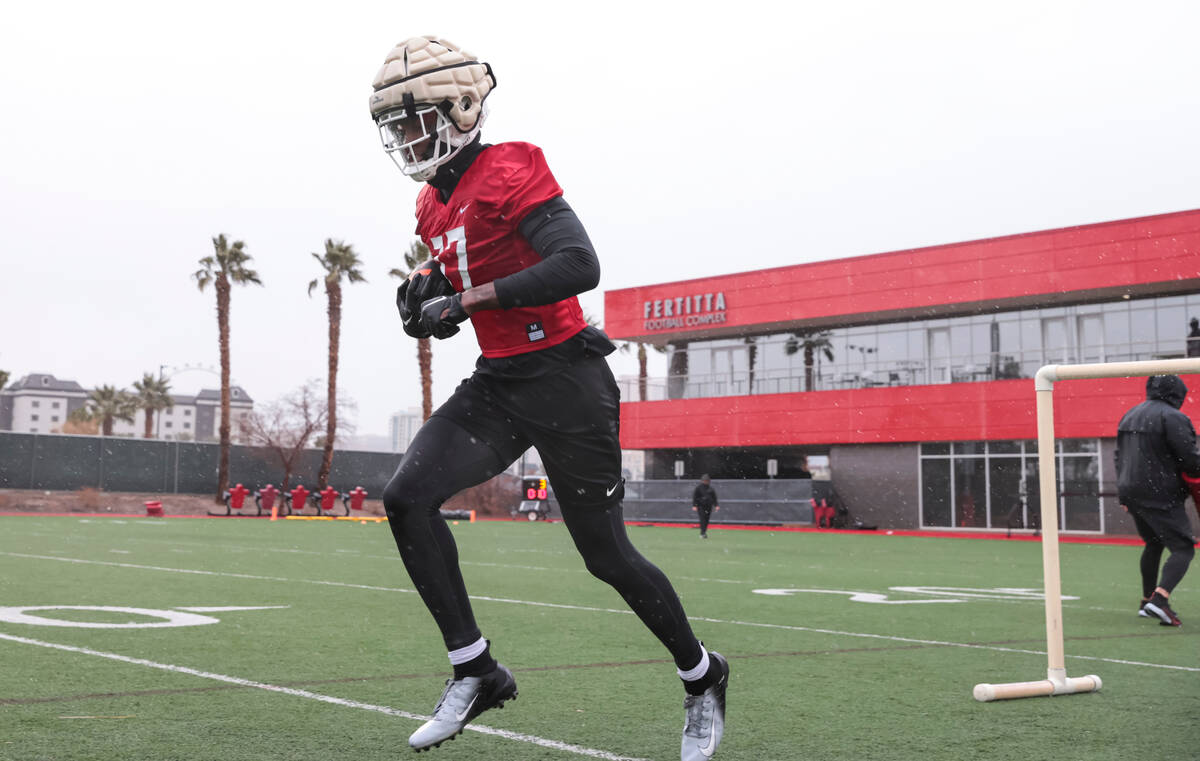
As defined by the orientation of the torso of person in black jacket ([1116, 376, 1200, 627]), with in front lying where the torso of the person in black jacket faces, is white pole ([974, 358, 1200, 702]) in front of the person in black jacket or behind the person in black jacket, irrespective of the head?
behind

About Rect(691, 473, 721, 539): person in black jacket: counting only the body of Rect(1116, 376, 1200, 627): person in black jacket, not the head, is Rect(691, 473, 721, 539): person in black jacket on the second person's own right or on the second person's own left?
on the second person's own left

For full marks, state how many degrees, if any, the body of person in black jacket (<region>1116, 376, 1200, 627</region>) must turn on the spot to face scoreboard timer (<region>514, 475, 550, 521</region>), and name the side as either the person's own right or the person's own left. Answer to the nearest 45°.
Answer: approximately 90° to the person's own left

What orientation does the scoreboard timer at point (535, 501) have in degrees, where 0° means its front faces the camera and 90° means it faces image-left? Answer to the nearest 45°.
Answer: approximately 0°

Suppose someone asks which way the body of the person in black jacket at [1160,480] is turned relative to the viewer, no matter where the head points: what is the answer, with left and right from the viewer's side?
facing away from the viewer and to the right of the viewer

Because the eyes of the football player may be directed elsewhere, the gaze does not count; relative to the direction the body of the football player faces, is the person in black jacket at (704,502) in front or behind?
behind

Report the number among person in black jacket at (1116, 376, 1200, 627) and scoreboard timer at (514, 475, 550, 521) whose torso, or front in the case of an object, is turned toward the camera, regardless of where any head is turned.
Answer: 1

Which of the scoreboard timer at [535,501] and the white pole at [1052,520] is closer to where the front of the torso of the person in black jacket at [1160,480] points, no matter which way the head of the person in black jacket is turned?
the scoreboard timer

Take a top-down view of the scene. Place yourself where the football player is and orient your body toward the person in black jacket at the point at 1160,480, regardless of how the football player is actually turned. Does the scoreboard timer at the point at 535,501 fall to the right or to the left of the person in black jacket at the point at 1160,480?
left

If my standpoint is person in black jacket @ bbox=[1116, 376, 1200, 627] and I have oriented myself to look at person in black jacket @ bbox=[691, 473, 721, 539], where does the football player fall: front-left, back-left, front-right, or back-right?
back-left

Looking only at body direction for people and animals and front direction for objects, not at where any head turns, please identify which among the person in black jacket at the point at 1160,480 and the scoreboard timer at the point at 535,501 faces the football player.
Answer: the scoreboard timer

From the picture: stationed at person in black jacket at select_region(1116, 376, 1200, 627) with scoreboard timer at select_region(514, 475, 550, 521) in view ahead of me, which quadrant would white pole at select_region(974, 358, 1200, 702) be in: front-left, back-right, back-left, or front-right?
back-left

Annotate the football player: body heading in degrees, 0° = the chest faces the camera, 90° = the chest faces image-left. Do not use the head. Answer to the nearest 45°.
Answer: approximately 45°
